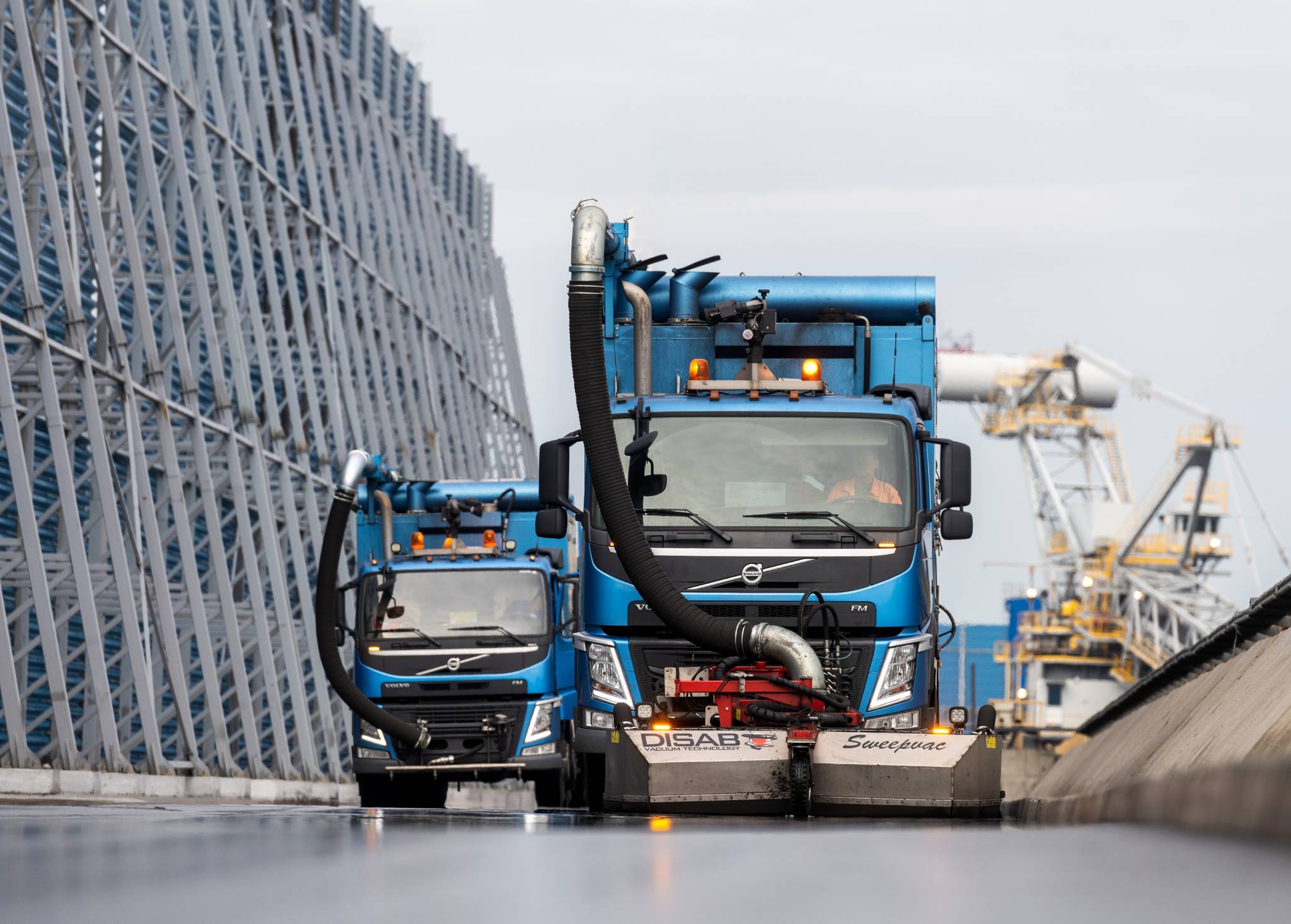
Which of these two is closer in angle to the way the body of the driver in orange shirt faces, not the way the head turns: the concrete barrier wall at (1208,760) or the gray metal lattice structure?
the concrete barrier wall

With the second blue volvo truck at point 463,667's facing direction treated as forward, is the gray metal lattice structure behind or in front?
behind

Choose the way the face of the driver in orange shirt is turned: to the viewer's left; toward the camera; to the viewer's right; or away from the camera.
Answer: toward the camera

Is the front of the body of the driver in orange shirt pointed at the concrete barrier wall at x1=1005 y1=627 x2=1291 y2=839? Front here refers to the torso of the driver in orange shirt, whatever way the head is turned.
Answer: no

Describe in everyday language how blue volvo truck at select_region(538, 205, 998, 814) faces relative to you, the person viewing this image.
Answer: facing the viewer

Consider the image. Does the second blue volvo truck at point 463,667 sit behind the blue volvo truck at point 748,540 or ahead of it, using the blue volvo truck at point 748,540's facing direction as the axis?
behind

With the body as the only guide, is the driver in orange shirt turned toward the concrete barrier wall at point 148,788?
no

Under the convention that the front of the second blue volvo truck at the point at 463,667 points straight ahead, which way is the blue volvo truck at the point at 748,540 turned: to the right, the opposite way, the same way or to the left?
the same way

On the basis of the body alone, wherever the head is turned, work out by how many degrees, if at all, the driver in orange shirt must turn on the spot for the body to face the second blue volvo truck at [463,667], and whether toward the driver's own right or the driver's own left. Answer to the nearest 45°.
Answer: approximately 135° to the driver's own right

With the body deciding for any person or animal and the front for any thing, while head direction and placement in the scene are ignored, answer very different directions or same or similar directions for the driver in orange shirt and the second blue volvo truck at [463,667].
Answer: same or similar directions

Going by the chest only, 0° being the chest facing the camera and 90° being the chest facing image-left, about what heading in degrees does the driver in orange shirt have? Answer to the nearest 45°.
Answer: approximately 0°

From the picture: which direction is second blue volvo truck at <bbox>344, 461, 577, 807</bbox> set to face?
toward the camera

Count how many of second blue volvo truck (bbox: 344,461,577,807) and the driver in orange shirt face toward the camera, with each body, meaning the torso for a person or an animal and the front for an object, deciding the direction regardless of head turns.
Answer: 2

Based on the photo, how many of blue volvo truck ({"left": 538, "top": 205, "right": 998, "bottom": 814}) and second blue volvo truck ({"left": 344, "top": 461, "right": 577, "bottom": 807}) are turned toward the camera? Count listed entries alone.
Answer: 2
